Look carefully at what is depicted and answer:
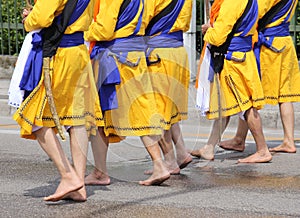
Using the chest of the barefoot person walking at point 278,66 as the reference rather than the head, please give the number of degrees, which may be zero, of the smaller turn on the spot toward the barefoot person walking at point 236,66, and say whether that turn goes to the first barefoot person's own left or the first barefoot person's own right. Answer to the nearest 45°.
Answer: approximately 45° to the first barefoot person's own left

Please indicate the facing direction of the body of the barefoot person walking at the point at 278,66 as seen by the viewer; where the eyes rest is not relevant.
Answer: to the viewer's left

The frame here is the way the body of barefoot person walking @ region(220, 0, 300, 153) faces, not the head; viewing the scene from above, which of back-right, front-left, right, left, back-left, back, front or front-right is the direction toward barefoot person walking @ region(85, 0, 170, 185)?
front-left

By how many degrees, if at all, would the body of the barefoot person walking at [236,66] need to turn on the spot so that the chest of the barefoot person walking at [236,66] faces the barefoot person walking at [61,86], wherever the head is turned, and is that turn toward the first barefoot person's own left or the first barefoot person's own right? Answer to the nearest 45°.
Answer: approximately 45° to the first barefoot person's own left

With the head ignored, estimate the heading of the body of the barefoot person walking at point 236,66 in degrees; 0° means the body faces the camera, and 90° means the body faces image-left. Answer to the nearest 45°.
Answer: approximately 90°

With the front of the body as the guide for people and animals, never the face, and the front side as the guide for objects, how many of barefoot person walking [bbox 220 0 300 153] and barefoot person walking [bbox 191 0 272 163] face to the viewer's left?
2

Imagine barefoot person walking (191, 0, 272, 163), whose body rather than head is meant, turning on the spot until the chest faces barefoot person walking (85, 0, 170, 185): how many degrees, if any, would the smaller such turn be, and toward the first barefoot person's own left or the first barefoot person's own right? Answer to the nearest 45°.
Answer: approximately 45° to the first barefoot person's own left

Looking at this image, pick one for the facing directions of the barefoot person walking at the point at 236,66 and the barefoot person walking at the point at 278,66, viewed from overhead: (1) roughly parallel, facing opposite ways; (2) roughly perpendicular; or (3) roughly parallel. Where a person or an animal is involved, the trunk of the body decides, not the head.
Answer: roughly parallel
